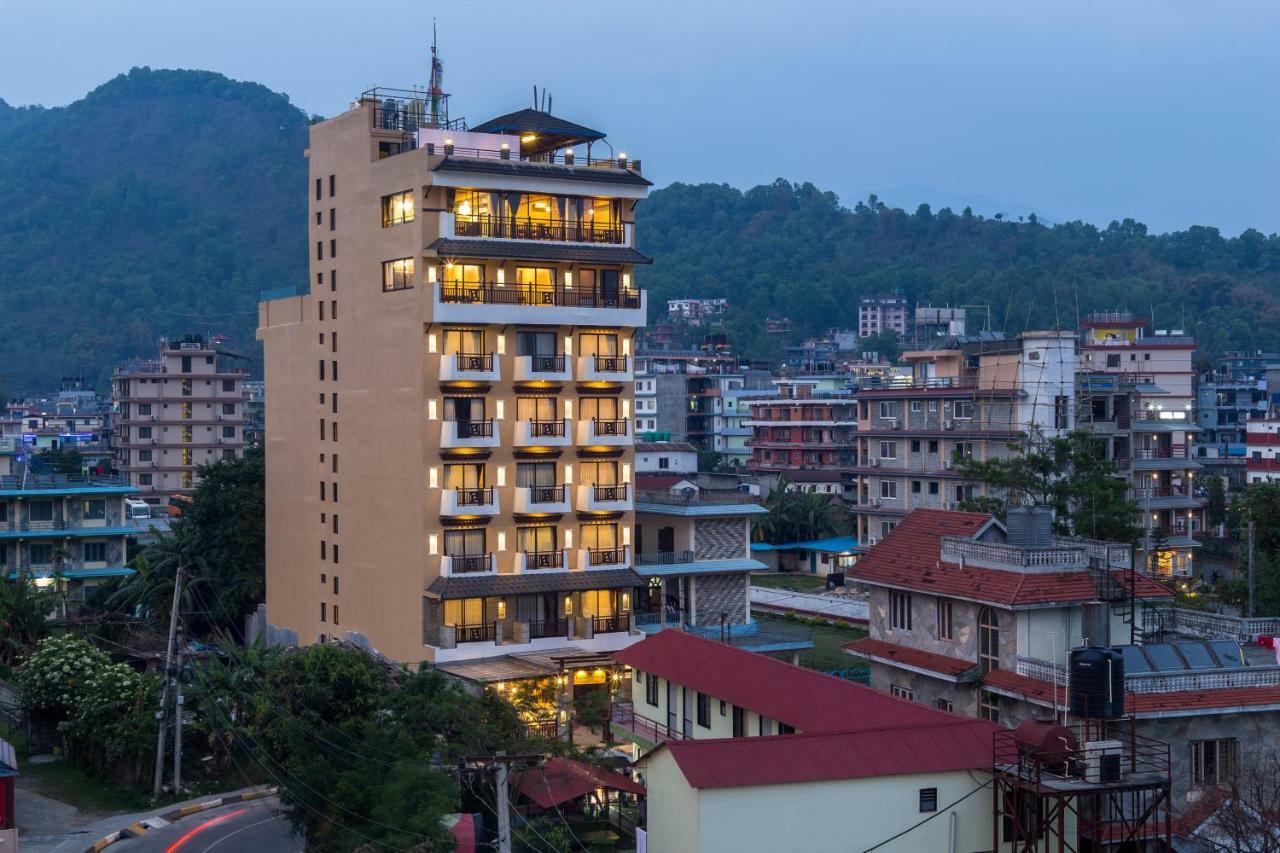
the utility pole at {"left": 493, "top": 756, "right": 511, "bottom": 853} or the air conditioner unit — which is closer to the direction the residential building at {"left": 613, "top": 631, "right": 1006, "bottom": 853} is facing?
the utility pole

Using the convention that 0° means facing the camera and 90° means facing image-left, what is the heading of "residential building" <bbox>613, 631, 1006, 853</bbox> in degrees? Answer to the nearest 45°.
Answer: approximately 45°

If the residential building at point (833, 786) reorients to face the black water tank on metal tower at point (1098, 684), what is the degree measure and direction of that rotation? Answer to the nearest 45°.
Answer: approximately 135° to its left

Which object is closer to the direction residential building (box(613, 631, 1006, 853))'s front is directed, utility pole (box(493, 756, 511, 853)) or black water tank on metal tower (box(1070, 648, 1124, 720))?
the utility pole

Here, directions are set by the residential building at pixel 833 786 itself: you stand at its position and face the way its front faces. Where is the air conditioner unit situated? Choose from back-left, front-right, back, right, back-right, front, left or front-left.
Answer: back-left

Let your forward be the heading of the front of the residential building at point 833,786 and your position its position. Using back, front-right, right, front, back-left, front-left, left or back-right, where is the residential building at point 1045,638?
back
